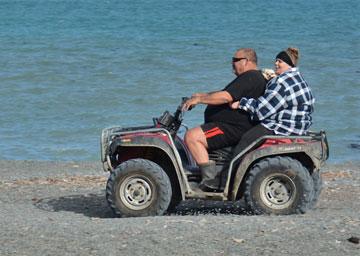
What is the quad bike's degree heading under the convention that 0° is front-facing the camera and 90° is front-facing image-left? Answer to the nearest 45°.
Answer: approximately 90°
